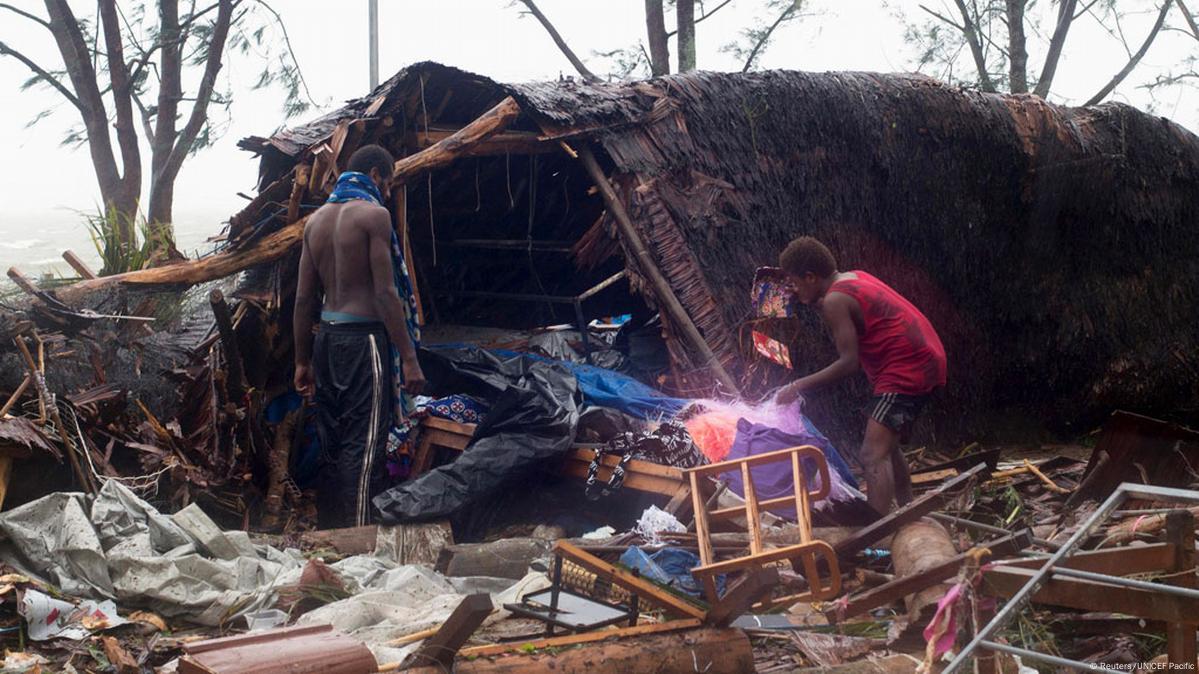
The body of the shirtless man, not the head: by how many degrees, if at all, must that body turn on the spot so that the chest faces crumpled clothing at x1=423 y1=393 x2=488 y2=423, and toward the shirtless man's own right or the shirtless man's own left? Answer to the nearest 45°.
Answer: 0° — they already face it

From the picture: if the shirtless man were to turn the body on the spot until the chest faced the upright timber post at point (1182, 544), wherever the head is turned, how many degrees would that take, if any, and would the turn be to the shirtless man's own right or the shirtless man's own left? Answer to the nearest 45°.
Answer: approximately 90° to the shirtless man's own right

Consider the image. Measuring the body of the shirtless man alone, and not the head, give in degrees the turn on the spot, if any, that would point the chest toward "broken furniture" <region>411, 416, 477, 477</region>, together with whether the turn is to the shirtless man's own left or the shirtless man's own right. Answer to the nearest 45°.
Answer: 0° — they already face it

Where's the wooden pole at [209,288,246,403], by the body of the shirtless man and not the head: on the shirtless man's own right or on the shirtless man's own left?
on the shirtless man's own left

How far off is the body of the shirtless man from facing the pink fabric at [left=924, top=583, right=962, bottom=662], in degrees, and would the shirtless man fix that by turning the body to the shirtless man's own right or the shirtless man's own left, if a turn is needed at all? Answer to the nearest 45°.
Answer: approximately 135° to the shirtless man's own right

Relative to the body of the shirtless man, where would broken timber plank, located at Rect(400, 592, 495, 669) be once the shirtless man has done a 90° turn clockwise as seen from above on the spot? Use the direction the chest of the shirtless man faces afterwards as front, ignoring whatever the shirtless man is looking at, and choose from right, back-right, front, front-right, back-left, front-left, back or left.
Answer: front-right

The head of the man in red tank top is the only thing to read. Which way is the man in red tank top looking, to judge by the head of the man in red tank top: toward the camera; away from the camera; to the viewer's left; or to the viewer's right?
to the viewer's left

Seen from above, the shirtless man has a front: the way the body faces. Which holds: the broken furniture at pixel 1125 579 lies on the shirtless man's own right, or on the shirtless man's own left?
on the shirtless man's own right

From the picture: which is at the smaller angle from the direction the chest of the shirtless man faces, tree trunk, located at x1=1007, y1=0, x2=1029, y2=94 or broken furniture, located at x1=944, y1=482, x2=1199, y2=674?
the tree trunk

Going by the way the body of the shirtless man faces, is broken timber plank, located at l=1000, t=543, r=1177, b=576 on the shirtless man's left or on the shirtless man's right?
on the shirtless man's right

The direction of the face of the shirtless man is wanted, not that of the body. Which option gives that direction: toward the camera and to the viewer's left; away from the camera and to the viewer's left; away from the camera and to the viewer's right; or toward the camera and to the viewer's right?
away from the camera and to the viewer's right

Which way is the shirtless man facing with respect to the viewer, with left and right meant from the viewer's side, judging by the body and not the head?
facing away from the viewer and to the right of the viewer

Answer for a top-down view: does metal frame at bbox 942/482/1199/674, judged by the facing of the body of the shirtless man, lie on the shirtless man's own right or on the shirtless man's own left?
on the shirtless man's own right

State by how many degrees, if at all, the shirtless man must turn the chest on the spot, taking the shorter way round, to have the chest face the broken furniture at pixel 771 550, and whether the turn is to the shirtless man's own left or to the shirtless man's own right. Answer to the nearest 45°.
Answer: approximately 90° to the shirtless man's own right

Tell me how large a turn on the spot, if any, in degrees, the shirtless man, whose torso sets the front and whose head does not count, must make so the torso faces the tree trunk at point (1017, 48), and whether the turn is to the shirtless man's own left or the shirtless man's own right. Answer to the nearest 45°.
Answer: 0° — they already face it

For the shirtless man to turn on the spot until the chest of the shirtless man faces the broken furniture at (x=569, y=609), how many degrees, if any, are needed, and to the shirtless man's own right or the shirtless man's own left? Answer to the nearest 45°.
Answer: approximately 135° to the shirtless man's own right
